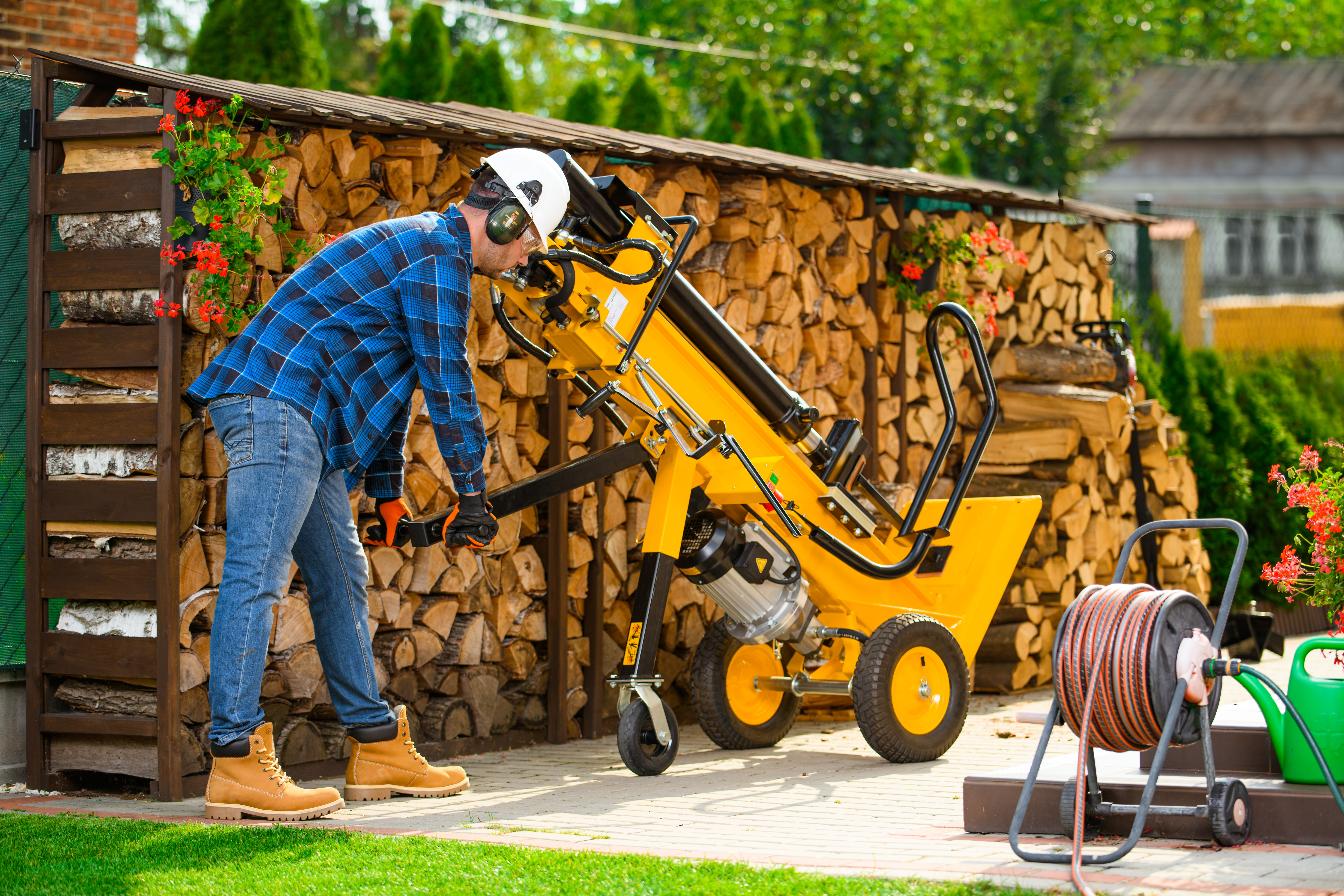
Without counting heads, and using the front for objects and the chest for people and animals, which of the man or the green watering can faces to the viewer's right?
the man

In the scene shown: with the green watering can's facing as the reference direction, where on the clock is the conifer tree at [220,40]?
The conifer tree is roughly at 1 o'clock from the green watering can.

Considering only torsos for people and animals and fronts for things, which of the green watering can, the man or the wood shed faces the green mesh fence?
the green watering can

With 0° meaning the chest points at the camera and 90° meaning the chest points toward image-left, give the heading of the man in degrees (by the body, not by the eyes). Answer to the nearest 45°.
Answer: approximately 270°

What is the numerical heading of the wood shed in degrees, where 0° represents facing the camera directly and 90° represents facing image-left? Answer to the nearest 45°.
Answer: approximately 315°

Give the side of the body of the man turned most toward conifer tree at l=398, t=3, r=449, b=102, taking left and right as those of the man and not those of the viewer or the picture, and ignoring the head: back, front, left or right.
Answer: left

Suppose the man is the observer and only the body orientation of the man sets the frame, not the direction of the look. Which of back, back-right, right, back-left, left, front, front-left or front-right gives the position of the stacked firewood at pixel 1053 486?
front-left

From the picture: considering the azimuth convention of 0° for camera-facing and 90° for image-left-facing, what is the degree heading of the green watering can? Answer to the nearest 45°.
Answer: approximately 90°

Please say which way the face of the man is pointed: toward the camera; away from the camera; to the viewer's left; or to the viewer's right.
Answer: to the viewer's right

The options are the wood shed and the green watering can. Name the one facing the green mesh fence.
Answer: the green watering can

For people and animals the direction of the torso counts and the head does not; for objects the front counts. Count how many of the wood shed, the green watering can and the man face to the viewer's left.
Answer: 1

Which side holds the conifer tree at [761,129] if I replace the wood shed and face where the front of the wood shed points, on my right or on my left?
on my left

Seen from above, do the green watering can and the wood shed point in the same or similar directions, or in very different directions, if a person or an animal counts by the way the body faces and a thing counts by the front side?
very different directions
